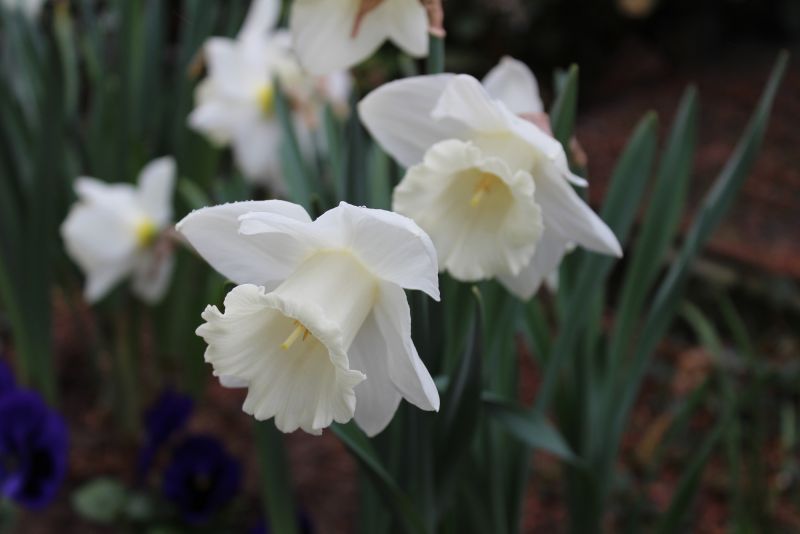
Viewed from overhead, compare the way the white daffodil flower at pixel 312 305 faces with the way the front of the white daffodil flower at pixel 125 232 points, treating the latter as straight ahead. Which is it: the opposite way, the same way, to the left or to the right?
to the right

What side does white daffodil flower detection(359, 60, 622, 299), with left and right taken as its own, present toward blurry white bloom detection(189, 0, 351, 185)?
right

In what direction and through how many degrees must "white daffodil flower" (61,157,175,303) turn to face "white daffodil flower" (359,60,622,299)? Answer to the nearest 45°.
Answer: approximately 45° to its right

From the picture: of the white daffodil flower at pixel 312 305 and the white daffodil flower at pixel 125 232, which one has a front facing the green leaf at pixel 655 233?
the white daffodil flower at pixel 125 232

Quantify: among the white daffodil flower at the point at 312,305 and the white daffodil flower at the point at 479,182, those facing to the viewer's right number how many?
0

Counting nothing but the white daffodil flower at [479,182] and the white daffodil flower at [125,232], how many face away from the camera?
0

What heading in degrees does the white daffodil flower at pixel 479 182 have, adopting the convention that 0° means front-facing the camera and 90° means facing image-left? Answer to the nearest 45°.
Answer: approximately 45°
